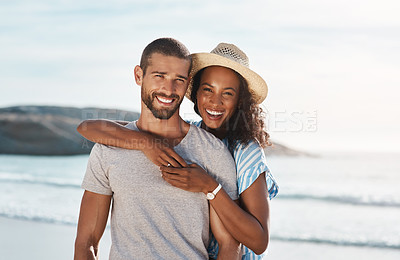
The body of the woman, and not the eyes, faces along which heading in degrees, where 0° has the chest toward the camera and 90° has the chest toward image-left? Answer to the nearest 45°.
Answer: approximately 45°
